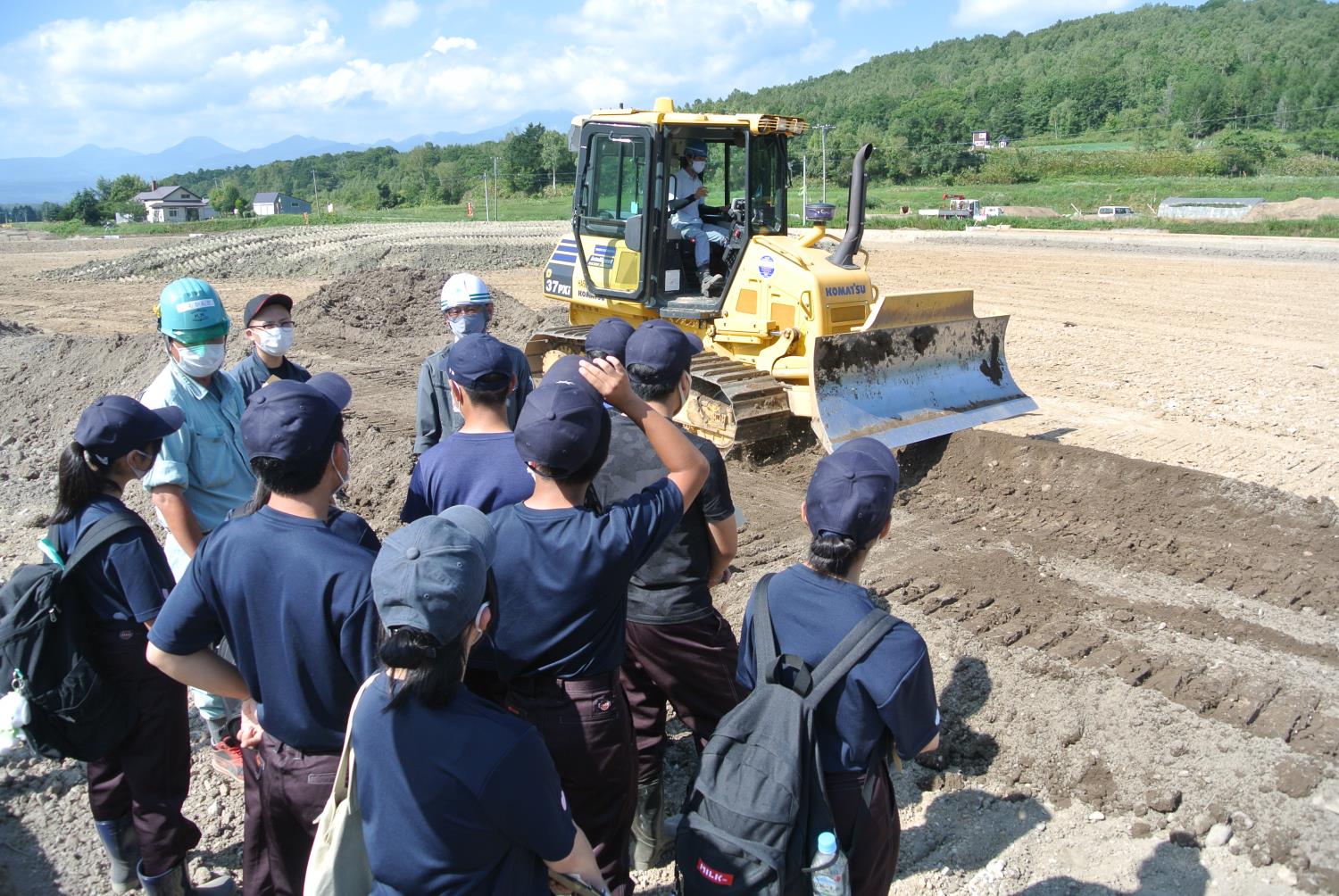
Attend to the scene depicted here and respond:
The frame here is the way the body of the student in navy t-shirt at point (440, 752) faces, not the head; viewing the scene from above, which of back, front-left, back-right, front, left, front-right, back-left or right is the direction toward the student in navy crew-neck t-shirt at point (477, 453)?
front-left

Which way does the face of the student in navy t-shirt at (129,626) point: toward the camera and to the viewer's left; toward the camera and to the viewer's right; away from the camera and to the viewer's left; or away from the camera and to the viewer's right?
away from the camera and to the viewer's right

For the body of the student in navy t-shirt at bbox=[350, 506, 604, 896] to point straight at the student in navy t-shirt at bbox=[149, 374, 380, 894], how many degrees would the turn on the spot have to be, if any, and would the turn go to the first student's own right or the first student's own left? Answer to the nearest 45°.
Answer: approximately 90° to the first student's own left

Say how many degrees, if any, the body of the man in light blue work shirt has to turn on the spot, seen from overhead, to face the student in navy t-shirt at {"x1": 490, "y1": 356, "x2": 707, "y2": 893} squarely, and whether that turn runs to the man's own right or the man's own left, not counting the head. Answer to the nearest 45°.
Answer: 0° — they already face them

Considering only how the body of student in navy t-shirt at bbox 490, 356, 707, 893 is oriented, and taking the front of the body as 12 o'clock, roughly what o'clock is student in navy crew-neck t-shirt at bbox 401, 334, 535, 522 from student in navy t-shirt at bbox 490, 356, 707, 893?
student in navy crew-neck t-shirt at bbox 401, 334, 535, 522 is roughly at 11 o'clock from student in navy t-shirt at bbox 490, 356, 707, 893.

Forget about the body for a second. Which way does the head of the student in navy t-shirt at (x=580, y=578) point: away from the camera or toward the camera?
away from the camera

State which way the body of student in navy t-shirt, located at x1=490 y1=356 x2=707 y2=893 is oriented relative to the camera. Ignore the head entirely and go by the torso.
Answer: away from the camera

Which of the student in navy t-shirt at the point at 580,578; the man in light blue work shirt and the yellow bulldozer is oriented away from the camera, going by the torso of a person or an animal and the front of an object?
the student in navy t-shirt

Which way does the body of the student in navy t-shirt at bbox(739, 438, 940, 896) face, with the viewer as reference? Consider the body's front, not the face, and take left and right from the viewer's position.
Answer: facing away from the viewer and to the right of the viewer

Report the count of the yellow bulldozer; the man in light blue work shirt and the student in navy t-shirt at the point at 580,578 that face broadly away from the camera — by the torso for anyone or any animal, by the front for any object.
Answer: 1

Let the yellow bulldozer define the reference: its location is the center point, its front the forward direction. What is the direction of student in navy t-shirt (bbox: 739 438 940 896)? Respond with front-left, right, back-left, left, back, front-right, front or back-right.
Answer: front-right

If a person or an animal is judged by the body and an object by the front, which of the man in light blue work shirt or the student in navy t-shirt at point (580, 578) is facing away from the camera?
the student in navy t-shirt

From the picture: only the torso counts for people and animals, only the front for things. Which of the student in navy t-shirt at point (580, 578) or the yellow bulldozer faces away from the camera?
the student in navy t-shirt

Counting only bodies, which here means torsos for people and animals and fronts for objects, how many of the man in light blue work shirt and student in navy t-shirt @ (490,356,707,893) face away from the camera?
1

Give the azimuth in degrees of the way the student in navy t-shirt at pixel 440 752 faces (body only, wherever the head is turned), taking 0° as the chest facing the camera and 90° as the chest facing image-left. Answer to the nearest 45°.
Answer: approximately 225°
